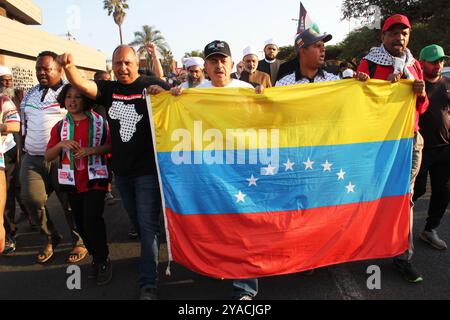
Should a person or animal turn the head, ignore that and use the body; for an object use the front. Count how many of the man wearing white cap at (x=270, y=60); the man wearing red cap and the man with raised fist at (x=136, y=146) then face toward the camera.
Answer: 3

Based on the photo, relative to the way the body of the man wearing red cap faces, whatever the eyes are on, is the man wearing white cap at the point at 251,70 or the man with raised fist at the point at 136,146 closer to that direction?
the man with raised fist

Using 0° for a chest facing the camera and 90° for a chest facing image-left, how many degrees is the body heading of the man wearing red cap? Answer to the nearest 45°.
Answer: approximately 0°

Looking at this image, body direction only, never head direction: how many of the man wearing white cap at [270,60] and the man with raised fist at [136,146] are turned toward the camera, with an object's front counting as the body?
2

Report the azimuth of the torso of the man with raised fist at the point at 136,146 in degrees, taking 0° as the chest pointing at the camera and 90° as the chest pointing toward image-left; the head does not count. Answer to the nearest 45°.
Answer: approximately 0°

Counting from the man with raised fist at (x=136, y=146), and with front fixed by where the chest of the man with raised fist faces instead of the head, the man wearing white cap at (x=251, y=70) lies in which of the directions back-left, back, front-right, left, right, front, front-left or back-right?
back-left

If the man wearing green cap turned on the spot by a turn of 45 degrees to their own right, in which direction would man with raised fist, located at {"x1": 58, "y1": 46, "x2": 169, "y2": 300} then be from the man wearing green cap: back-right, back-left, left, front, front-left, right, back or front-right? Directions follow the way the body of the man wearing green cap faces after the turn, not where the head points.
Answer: front-right

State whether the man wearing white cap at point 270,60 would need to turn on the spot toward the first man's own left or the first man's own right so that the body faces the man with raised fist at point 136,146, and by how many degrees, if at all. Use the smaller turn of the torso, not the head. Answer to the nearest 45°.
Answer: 0° — they already face them

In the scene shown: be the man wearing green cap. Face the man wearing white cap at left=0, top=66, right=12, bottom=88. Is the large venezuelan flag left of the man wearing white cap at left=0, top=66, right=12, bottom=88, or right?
left

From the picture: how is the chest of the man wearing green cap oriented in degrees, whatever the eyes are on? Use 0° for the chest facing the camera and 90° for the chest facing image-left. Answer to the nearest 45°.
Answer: approximately 315°

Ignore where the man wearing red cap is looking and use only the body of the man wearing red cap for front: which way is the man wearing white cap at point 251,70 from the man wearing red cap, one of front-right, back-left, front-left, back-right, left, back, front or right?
back-right

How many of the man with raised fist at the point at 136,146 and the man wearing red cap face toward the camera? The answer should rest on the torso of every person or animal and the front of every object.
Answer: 2

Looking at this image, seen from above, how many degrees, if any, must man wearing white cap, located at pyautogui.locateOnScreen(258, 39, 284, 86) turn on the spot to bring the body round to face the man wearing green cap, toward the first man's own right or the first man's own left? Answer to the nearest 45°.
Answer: approximately 45° to the first man's own left
